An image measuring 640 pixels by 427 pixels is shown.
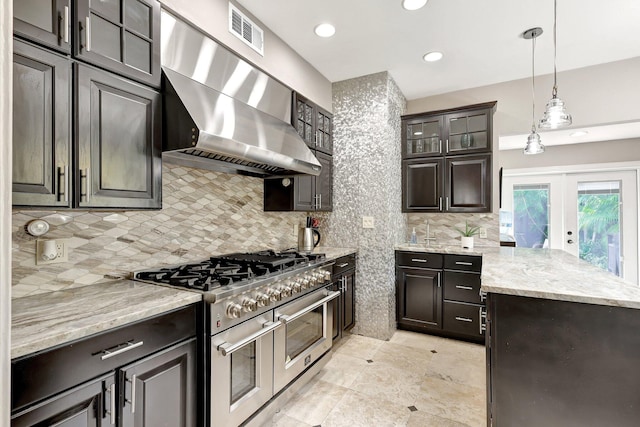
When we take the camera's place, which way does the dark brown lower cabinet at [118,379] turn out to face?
facing the viewer and to the right of the viewer

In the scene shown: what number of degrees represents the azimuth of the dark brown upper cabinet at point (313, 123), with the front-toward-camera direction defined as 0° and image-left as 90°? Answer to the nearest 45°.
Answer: approximately 315°

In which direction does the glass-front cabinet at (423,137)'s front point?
toward the camera

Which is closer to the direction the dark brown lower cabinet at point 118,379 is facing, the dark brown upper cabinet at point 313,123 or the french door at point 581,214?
the french door

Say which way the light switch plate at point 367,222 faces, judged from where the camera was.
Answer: facing the viewer

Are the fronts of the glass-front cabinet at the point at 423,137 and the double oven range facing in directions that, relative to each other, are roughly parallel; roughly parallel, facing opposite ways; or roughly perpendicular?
roughly perpendicular

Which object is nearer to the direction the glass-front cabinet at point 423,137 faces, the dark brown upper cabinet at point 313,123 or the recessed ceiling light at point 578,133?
the dark brown upper cabinet

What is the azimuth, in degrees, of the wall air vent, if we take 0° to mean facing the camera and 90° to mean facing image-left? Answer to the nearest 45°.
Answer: approximately 315°

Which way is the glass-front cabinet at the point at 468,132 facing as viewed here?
toward the camera

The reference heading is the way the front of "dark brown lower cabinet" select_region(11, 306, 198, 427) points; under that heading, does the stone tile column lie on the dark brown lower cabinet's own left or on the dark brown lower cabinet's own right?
on the dark brown lower cabinet's own left

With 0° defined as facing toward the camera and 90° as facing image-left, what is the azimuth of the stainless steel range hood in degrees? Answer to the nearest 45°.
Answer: approximately 315°
